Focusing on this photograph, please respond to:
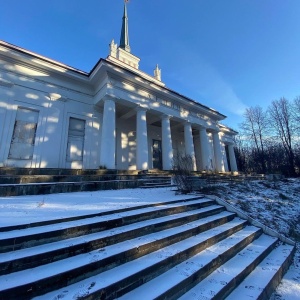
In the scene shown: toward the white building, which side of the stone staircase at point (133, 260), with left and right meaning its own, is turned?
back

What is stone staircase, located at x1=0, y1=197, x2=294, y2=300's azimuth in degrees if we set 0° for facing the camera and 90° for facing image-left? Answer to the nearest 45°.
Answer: approximately 315°
